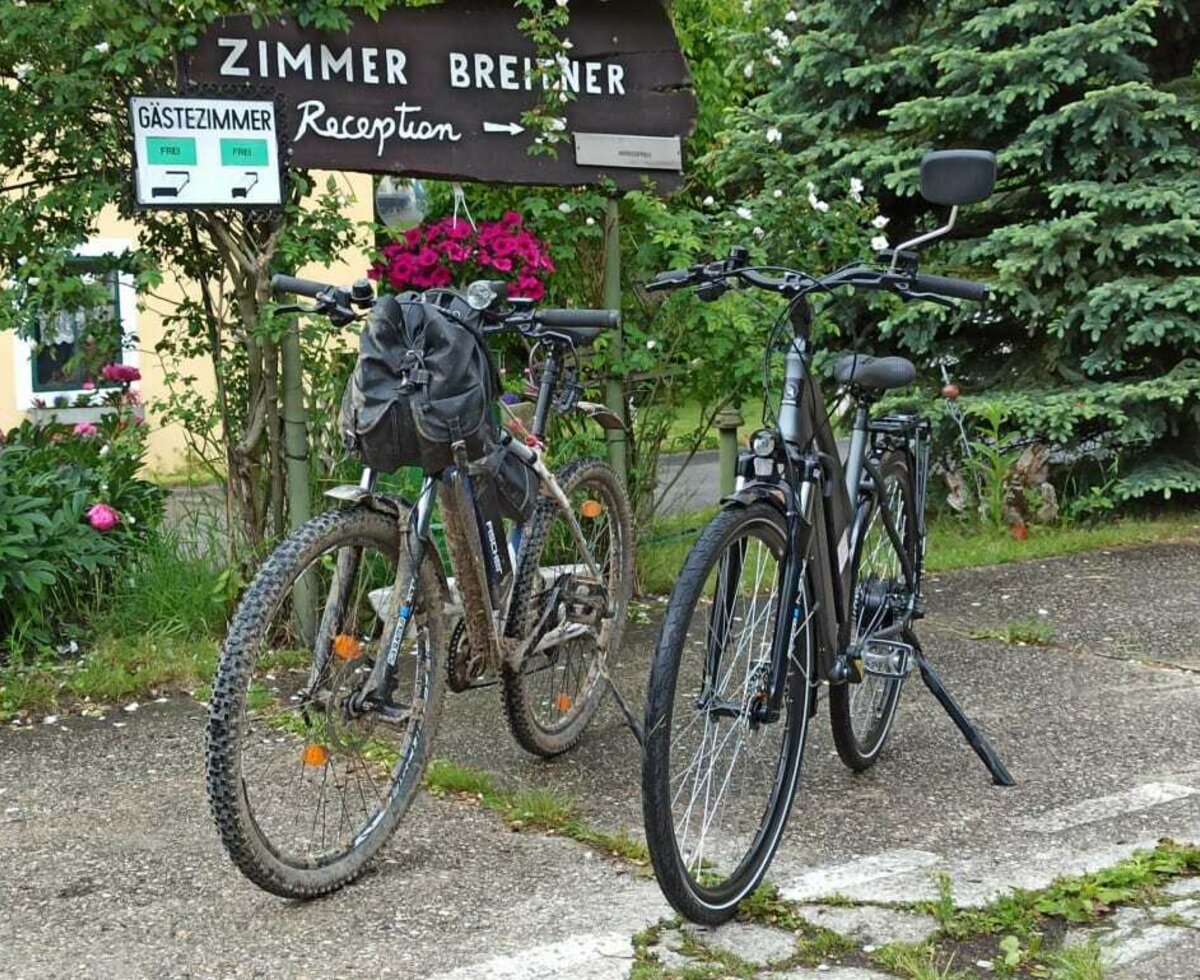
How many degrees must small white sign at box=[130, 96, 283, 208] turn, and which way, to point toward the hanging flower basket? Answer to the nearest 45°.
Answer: approximately 135° to its left

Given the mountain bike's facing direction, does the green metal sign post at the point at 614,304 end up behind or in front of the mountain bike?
behind

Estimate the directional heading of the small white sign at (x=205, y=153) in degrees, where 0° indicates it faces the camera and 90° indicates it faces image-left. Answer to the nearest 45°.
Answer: approximately 0°

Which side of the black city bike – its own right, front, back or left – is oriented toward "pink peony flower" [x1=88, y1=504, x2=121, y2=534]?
right

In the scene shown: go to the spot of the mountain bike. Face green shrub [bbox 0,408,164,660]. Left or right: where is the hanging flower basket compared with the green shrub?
right

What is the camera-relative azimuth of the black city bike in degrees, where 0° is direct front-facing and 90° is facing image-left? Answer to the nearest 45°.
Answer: approximately 45°

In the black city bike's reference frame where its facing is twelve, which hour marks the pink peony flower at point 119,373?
The pink peony flower is roughly at 3 o'clock from the black city bike.

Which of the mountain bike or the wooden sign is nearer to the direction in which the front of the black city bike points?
the mountain bike

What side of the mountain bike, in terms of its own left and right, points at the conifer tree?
back

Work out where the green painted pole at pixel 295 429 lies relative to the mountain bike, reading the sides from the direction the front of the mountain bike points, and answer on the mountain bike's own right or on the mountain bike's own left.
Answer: on the mountain bike's own right

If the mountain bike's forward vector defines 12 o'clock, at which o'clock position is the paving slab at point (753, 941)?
The paving slab is roughly at 9 o'clock from the mountain bike.

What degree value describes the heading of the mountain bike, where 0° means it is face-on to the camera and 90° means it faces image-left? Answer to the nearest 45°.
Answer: approximately 45°
